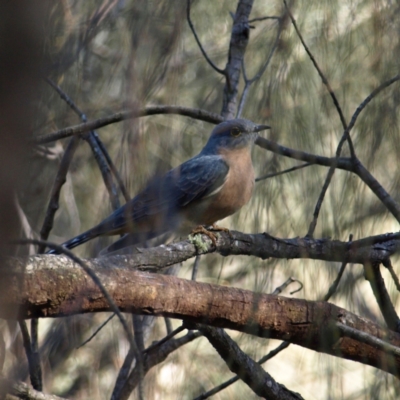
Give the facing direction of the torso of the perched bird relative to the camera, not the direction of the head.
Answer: to the viewer's right
